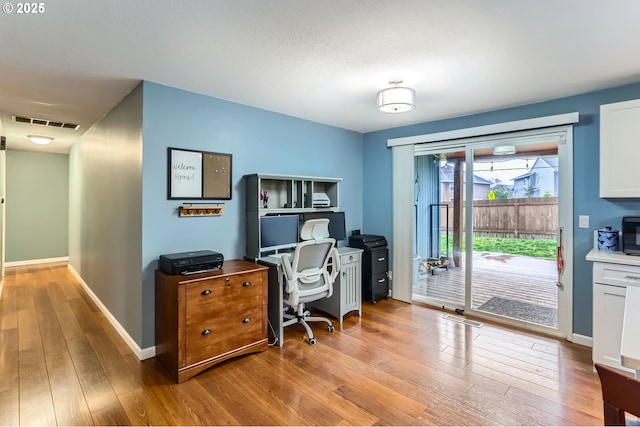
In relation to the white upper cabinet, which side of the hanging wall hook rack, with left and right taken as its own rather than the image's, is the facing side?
front

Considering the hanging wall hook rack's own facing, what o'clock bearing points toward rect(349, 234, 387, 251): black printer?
The black printer is roughly at 10 o'clock from the hanging wall hook rack.

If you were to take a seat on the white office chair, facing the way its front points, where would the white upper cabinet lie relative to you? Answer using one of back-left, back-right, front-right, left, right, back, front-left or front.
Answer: back-right

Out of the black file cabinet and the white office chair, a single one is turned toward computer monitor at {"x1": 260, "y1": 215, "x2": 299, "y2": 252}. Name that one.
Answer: the white office chair

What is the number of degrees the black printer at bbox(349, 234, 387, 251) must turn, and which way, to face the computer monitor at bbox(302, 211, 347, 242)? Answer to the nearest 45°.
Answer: approximately 90° to its right

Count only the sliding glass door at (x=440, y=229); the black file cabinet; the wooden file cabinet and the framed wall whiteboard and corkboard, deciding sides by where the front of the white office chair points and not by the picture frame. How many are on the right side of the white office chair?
2

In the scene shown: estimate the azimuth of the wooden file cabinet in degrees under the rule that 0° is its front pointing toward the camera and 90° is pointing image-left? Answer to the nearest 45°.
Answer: approximately 315°
